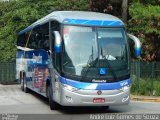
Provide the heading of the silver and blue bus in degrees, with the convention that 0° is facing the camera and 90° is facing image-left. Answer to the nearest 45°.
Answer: approximately 315°

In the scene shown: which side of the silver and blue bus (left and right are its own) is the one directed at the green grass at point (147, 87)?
left
